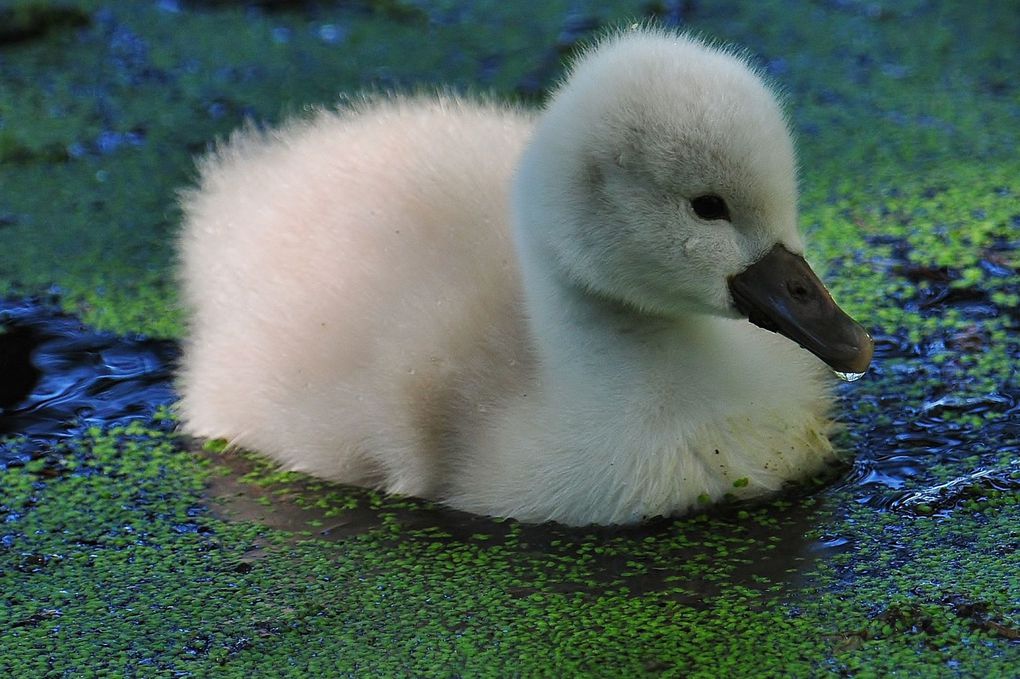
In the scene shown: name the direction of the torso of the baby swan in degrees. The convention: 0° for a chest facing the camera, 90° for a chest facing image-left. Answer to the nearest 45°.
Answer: approximately 315°
